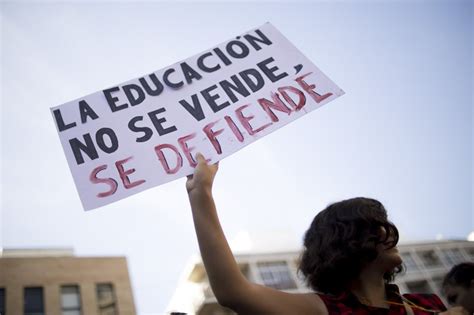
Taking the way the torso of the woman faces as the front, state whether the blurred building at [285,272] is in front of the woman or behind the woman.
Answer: behind
